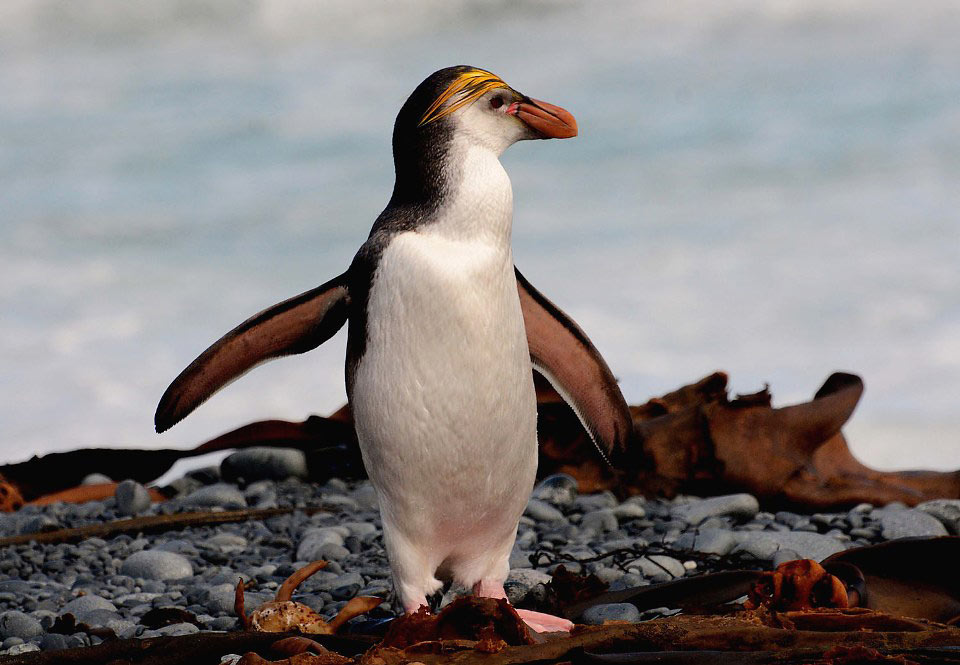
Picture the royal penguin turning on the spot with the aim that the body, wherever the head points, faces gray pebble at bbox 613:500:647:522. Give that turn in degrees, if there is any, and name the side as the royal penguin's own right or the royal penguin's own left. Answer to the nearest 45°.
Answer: approximately 135° to the royal penguin's own left

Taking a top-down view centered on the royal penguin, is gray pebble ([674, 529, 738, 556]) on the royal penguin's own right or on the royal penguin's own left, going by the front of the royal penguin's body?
on the royal penguin's own left

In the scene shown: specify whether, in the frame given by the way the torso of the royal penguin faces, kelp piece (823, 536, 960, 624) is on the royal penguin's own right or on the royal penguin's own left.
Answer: on the royal penguin's own left

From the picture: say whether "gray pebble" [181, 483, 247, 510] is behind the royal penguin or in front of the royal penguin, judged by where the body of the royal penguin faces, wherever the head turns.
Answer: behind

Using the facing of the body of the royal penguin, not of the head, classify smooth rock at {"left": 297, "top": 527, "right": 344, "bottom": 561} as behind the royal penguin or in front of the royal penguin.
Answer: behind

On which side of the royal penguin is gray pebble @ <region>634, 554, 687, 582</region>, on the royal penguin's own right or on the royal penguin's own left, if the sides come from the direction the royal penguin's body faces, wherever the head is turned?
on the royal penguin's own left

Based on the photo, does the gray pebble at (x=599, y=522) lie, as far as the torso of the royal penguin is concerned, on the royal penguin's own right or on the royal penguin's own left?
on the royal penguin's own left

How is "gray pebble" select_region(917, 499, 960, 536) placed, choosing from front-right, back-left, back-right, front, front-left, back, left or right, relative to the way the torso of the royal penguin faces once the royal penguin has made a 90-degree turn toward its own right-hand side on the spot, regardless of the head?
back

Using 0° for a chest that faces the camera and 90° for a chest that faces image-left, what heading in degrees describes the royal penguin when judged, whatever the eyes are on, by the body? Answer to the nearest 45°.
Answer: approximately 315°

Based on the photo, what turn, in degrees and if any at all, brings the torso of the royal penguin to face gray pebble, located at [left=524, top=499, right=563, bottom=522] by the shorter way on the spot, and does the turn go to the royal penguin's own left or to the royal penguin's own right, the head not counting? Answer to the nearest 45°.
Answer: approximately 135° to the royal penguin's own left

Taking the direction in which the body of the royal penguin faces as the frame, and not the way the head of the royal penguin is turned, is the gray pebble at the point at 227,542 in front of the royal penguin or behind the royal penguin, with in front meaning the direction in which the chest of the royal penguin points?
behind

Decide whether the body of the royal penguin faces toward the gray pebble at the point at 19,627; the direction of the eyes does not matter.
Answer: no

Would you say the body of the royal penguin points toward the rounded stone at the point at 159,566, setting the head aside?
no

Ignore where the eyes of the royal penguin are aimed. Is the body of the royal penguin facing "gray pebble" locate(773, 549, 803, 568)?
no
